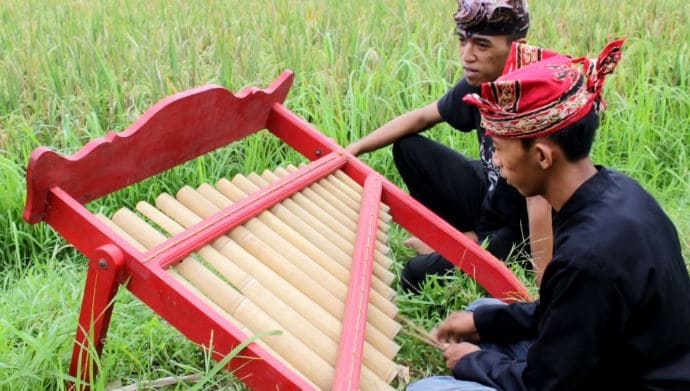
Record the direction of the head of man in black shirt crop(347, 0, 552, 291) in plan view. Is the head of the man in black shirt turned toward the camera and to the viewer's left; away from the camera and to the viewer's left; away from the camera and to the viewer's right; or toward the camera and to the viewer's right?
toward the camera and to the viewer's left

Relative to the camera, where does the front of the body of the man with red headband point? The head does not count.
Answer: to the viewer's left

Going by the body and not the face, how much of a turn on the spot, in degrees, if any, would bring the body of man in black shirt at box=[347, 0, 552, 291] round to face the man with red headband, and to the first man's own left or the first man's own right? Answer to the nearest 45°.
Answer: approximately 45° to the first man's own left

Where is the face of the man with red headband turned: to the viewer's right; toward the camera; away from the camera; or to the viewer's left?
to the viewer's left

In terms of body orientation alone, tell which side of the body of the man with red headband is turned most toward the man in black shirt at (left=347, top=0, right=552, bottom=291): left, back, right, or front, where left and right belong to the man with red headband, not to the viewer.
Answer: right

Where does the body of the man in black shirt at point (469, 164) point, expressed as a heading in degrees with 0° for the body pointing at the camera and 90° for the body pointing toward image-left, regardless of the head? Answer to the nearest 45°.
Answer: approximately 45°
